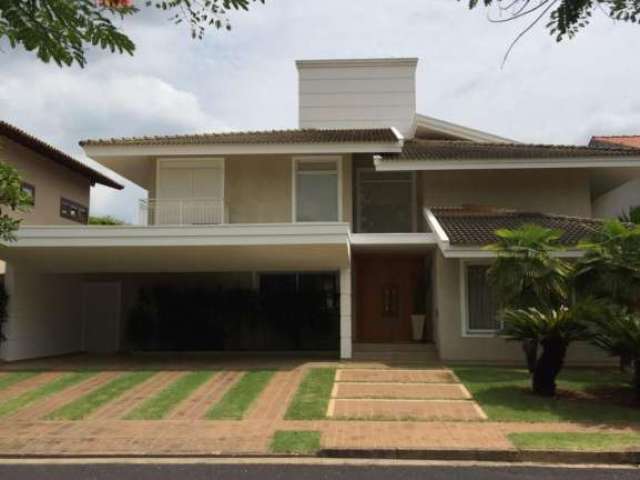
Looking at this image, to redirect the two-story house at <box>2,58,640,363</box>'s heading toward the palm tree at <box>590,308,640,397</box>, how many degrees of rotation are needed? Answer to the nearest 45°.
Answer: approximately 45° to its left

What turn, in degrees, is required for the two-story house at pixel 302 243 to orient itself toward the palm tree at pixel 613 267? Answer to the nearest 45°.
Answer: approximately 45° to its left

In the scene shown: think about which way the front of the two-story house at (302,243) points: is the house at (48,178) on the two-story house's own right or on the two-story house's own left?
on the two-story house's own right

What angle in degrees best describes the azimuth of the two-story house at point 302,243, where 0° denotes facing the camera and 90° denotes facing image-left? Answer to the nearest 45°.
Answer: approximately 0°

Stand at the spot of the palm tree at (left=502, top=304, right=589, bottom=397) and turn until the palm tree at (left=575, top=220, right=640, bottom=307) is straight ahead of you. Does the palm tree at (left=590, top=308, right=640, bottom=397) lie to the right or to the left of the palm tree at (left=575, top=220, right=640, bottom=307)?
right

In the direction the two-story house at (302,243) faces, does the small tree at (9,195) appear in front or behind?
in front

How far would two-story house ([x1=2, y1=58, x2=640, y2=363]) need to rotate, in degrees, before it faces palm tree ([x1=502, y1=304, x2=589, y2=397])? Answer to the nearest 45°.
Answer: approximately 45° to its left

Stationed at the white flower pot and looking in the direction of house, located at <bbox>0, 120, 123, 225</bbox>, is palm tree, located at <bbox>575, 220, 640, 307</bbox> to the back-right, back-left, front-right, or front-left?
back-left
